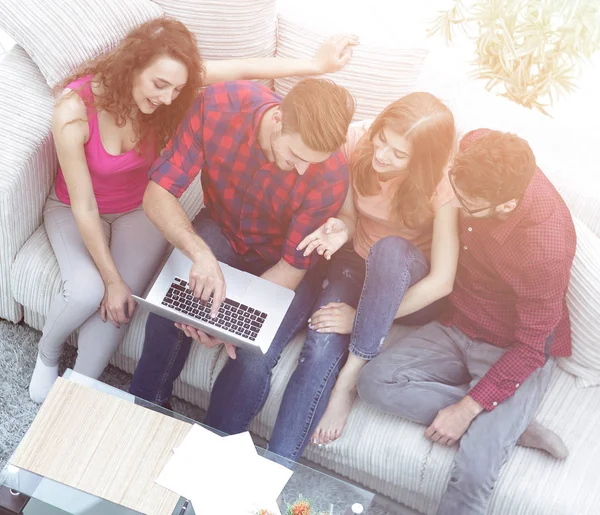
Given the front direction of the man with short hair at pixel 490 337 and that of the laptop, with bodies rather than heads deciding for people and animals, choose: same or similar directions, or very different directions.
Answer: very different directions

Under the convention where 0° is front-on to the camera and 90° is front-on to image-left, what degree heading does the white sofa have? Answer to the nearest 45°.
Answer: approximately 45°

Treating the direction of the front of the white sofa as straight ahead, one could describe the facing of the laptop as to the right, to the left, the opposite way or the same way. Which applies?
the opposite way

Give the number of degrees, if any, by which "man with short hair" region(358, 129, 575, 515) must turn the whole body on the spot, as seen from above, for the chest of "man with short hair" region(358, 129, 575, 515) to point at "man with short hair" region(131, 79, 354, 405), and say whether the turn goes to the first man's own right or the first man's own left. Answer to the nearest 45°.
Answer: approximately 45° to the first man's own right

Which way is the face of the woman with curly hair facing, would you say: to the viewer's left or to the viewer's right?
to the viewer's right

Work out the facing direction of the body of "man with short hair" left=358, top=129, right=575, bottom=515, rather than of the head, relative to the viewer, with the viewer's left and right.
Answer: facing the viewer and to the left of the viewer

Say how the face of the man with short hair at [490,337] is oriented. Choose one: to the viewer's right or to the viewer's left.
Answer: to the viewer's left

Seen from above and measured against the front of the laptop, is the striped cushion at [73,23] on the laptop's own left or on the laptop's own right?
on the laptop's own left

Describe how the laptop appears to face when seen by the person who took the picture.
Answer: facing away from the viewer and to the right of the viewer
